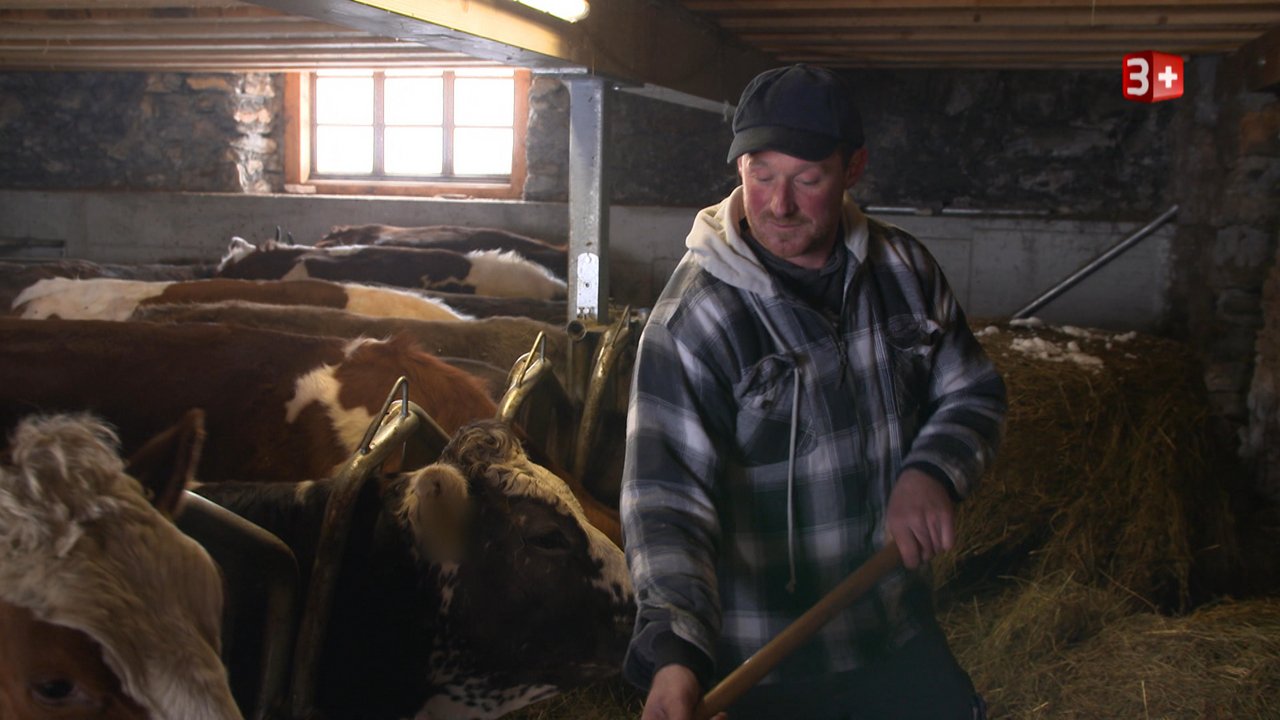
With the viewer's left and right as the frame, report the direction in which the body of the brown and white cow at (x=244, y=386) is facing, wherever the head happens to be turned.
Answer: facing to the right of the viewer

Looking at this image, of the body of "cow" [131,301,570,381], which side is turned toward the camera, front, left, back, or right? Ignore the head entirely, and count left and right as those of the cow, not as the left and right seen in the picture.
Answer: right

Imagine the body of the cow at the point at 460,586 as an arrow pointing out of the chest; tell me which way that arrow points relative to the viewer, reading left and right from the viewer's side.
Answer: facing to the right of the viewer

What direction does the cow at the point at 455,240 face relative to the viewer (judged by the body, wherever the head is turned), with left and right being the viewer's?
facing to the right of the viewer

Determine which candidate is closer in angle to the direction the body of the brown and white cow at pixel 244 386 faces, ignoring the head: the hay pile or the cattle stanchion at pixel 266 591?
the hay pile

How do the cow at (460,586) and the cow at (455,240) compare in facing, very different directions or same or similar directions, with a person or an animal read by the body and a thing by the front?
same or similar directions

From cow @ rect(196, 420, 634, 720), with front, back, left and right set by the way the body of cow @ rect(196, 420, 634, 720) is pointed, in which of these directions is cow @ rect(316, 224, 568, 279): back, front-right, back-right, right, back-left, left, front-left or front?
left

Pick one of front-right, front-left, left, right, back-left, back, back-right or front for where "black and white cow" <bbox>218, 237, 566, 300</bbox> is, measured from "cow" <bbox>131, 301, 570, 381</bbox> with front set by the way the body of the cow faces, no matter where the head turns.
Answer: left

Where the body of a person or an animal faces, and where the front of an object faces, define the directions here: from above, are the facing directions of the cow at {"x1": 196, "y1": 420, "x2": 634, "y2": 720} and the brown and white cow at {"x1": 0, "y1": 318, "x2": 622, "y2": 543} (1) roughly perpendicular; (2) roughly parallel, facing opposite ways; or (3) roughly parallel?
roughly parallel
